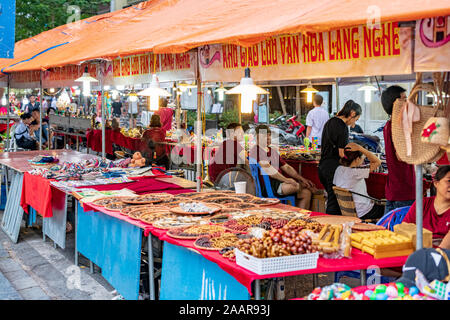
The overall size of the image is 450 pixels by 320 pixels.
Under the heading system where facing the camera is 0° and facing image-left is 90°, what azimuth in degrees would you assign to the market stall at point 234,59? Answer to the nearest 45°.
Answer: approximately 45°

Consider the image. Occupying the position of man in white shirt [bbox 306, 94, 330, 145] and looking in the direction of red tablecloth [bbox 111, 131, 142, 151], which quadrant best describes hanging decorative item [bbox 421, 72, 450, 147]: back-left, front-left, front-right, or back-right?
back-left

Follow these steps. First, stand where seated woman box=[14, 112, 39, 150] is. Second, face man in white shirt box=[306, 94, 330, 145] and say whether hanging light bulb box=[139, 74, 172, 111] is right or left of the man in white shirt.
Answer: right

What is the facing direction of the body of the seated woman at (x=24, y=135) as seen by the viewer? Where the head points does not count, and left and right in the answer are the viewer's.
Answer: facing to the right of the viewer
